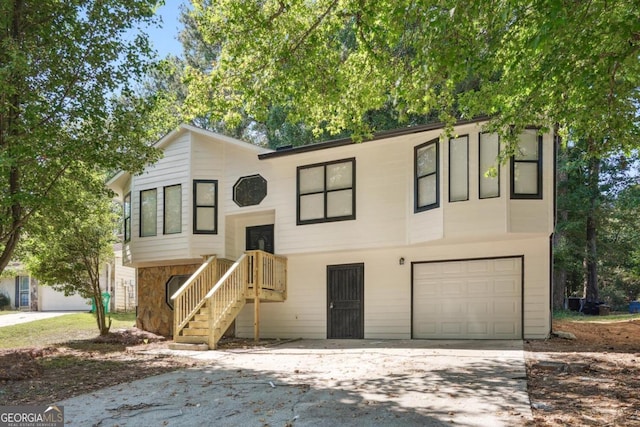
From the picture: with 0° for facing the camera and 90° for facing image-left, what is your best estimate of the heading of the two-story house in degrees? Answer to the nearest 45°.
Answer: approximately 0°

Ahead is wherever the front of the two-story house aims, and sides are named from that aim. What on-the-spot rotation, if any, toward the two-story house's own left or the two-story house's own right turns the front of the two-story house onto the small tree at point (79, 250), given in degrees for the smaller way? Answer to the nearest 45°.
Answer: approximately 90° to the two-story house's own right

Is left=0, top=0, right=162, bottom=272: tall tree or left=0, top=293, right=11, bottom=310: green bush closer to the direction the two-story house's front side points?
the tall tree

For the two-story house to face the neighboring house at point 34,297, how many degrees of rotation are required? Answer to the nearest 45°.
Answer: approximately 135° to its right
